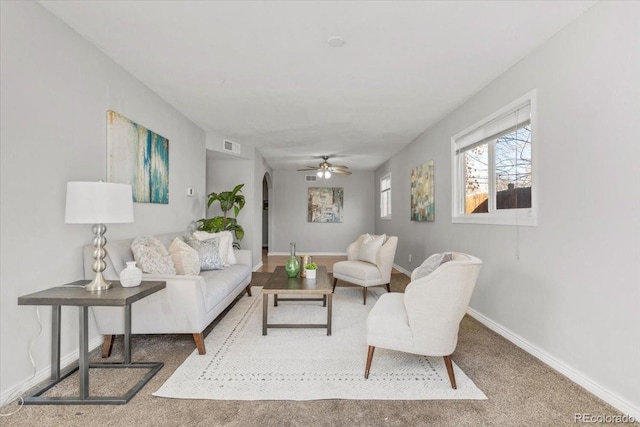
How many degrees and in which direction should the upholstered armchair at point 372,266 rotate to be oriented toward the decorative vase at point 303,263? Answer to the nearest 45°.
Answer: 0° — it already faces it

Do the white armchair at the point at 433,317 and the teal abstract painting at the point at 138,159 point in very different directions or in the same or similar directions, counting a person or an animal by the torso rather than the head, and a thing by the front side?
very different directions

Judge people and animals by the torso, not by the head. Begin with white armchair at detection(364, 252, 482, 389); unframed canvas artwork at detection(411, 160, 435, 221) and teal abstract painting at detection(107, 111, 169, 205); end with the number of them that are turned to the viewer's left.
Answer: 2

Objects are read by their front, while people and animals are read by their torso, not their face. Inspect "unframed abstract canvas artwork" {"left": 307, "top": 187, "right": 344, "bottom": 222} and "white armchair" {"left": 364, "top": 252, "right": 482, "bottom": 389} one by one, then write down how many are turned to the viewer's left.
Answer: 1

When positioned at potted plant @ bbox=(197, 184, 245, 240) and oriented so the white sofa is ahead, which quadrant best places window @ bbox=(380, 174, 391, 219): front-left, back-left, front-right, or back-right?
back-left

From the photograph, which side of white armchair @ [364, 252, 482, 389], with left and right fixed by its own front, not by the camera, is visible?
left

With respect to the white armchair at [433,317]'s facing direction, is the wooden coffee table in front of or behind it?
in front

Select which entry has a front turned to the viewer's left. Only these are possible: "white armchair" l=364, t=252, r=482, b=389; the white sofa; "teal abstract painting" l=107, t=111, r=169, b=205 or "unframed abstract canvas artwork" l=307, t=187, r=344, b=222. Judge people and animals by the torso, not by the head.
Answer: the white armchair

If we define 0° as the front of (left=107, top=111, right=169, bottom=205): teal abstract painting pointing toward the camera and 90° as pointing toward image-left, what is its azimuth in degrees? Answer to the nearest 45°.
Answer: approximately 315°

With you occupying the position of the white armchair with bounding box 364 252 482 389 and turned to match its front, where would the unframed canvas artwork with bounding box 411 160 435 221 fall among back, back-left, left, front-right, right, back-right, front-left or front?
right

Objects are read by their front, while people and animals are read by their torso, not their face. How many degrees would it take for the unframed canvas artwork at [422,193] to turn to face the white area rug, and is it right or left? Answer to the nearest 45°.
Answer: approximately 90° to its left

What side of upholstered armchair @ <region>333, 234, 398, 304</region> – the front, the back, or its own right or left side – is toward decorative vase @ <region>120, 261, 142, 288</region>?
front

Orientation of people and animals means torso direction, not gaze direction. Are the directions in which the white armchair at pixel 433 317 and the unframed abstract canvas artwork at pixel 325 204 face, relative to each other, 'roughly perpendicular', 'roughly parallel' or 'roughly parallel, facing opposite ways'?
roughly perpendicular

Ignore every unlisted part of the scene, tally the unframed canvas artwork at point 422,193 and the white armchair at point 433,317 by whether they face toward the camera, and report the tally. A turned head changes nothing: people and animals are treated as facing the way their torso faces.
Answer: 0

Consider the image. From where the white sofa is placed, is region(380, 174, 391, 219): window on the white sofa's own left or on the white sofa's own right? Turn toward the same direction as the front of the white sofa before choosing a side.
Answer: on the white sofa's own left

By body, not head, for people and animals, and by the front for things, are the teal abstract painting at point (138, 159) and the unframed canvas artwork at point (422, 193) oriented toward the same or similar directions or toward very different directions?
very different directions
